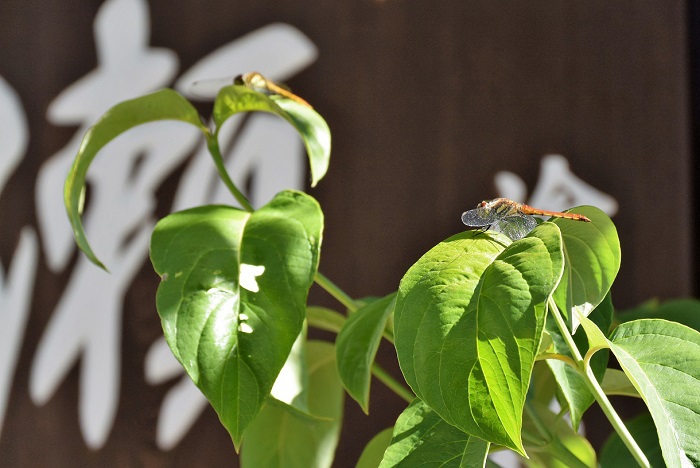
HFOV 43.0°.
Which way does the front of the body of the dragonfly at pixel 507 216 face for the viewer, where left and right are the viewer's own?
facing to the left of the viewer
